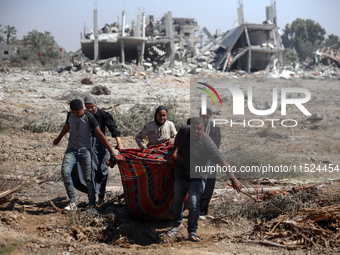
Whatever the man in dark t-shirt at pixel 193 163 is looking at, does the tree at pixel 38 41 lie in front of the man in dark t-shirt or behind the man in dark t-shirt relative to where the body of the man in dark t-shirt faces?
behind

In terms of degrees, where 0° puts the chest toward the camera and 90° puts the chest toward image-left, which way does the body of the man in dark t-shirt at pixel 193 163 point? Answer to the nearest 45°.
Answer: approximately 0°

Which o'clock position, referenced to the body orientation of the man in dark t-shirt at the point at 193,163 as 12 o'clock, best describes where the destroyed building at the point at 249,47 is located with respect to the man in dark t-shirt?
The destroyed building is roughly at 6 o'clock from the man in dark t-shirt.

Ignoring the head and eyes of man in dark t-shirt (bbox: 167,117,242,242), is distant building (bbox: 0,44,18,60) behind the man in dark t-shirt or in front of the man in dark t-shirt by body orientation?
behind

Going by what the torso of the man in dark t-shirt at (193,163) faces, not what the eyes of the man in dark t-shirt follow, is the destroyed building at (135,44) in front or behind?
behind
